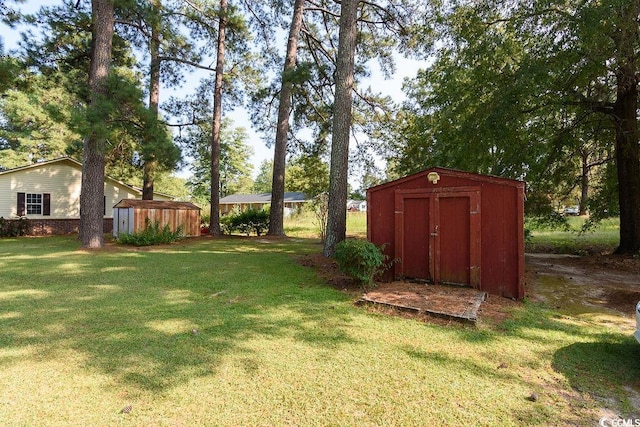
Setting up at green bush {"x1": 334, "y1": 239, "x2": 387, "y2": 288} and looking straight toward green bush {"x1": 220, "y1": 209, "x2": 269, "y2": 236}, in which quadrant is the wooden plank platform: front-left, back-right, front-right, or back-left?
back-right

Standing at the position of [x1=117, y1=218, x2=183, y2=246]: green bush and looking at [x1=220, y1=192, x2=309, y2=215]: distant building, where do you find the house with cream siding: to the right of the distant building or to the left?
left

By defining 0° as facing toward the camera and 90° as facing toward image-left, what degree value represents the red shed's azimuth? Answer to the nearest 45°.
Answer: approximately 45°

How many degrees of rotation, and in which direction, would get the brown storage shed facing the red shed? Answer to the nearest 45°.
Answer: approximately 45° to its left

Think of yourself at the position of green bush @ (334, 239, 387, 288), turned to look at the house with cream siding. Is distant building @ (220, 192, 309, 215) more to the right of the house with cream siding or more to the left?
right

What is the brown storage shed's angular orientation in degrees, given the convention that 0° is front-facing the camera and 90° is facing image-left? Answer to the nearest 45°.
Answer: approximately 45°

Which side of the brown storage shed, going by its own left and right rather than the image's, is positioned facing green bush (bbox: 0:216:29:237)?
right

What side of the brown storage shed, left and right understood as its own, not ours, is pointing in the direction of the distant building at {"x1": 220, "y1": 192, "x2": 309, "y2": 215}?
back

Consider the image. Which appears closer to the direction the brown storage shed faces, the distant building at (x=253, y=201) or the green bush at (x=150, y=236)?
the green bush
